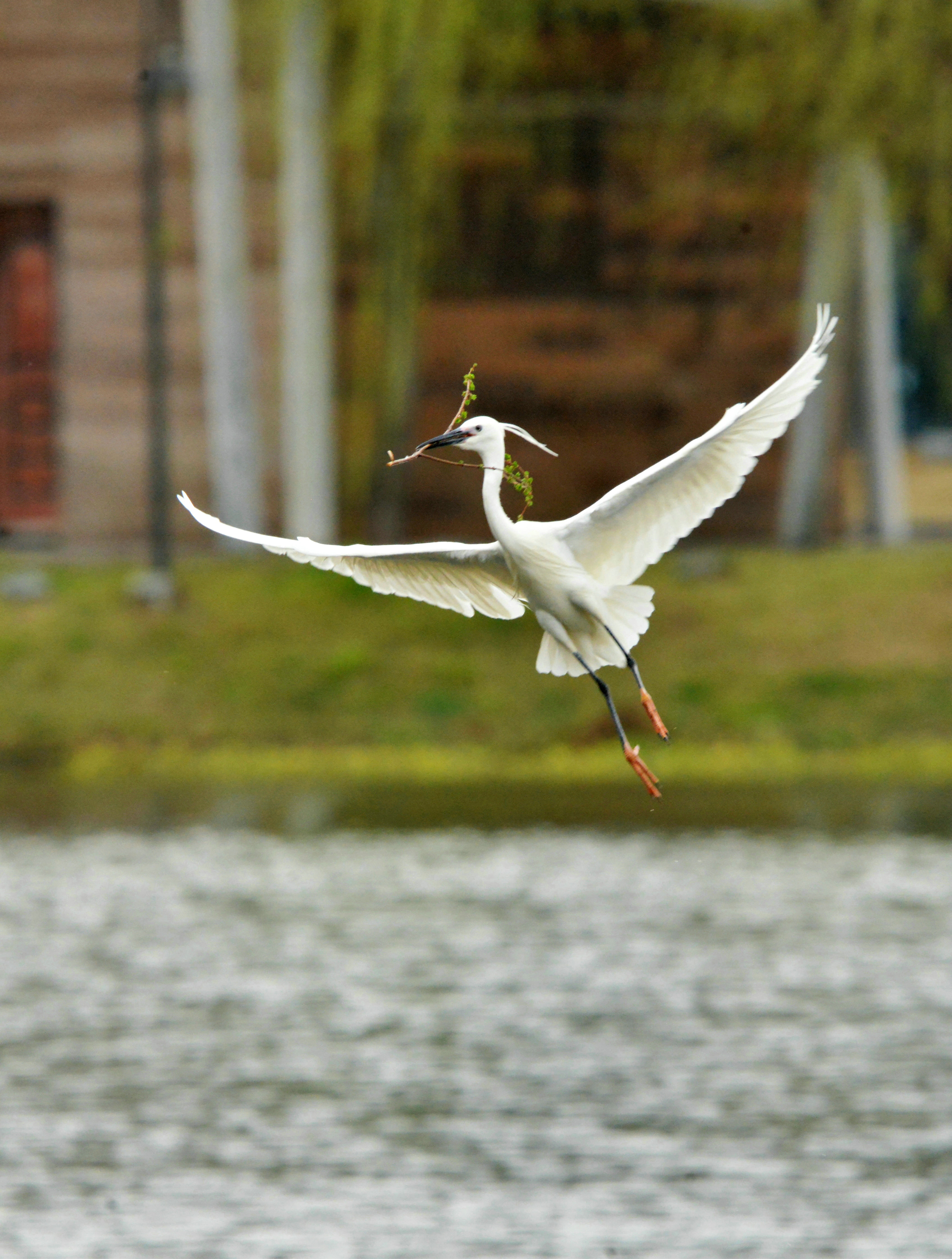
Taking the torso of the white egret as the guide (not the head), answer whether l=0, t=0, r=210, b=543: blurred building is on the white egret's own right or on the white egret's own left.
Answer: on the white egret's own right

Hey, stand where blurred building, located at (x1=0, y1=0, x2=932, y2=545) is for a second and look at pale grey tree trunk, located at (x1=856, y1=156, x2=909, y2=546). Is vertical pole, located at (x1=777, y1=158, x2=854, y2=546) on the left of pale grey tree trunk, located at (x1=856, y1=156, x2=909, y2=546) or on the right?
right

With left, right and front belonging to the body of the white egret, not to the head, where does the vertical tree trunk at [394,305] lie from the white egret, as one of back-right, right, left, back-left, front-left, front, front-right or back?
back-right

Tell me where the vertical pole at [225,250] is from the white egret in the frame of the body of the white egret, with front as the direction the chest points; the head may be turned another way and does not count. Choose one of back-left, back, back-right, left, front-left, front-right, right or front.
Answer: back-right

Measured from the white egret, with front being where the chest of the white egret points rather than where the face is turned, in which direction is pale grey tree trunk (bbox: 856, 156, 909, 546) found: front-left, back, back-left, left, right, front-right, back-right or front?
back-right

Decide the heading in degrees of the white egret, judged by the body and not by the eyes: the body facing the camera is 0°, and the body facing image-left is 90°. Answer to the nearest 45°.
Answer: approximately 45°

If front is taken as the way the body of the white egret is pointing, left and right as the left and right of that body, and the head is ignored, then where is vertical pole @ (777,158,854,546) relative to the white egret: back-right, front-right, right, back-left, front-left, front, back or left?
back-right

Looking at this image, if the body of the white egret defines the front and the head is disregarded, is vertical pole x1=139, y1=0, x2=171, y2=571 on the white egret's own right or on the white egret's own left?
on the white egret's own right

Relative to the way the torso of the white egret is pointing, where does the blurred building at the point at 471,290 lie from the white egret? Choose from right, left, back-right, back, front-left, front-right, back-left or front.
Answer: back-right
